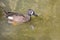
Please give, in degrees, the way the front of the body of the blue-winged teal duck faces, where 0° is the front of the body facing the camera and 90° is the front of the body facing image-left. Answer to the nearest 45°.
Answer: approximately 270°
